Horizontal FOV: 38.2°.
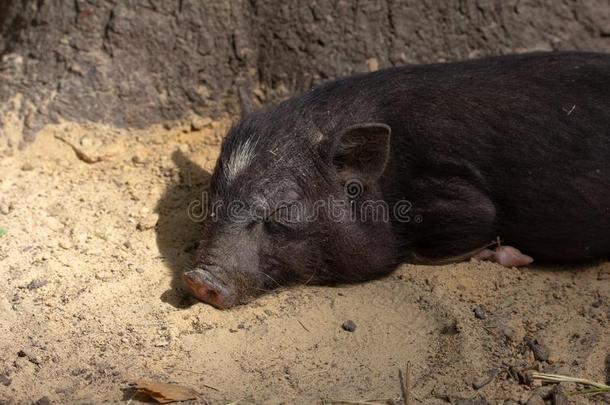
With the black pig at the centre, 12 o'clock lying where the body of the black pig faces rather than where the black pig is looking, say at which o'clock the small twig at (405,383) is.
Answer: The small twig is roughly at 9 o'clock from the black pig.

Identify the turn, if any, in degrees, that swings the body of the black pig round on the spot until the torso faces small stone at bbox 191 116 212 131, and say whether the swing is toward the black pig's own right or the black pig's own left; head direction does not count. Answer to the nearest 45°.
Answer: approximately 45° to the black pig's own right

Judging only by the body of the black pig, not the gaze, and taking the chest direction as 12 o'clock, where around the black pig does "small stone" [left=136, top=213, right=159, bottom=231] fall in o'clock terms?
The small stone is roughly at 12 o'clock from the black pig.

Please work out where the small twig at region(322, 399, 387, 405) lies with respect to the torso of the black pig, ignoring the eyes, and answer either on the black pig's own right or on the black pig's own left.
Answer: on the black pig's own left

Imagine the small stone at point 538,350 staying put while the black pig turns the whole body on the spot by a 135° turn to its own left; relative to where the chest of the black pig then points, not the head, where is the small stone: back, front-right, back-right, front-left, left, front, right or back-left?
front

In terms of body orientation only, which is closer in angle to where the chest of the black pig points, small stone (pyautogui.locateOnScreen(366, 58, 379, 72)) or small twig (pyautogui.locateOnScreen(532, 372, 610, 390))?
the small stone

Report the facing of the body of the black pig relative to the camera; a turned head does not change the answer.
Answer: to the viewer's left

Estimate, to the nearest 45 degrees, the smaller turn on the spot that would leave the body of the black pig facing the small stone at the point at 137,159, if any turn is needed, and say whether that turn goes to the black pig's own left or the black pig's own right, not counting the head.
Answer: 0° — it already faces it

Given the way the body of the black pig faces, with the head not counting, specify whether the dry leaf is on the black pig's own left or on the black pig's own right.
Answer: on the black pig's own left
